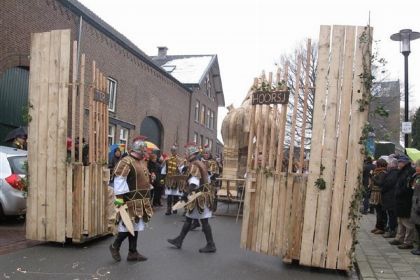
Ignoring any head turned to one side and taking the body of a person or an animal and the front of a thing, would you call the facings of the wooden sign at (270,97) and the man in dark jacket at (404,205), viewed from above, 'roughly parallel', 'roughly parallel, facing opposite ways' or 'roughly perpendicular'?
roughly perpendicular

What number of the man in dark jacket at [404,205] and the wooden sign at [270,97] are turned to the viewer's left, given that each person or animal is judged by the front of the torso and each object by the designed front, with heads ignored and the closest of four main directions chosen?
1

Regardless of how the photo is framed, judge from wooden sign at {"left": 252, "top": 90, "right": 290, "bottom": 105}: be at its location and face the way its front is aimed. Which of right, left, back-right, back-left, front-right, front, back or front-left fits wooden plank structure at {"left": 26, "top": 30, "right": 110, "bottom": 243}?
right

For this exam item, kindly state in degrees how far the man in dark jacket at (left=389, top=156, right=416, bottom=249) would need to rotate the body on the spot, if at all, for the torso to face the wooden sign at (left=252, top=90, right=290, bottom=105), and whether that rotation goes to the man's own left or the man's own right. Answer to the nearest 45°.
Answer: approximately 45° to the man's own left

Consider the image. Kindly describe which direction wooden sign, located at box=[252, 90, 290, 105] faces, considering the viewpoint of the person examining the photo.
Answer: facing the viewer

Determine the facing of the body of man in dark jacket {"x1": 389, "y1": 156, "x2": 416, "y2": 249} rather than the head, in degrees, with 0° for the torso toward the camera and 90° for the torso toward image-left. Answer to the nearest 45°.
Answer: approximately 90°
